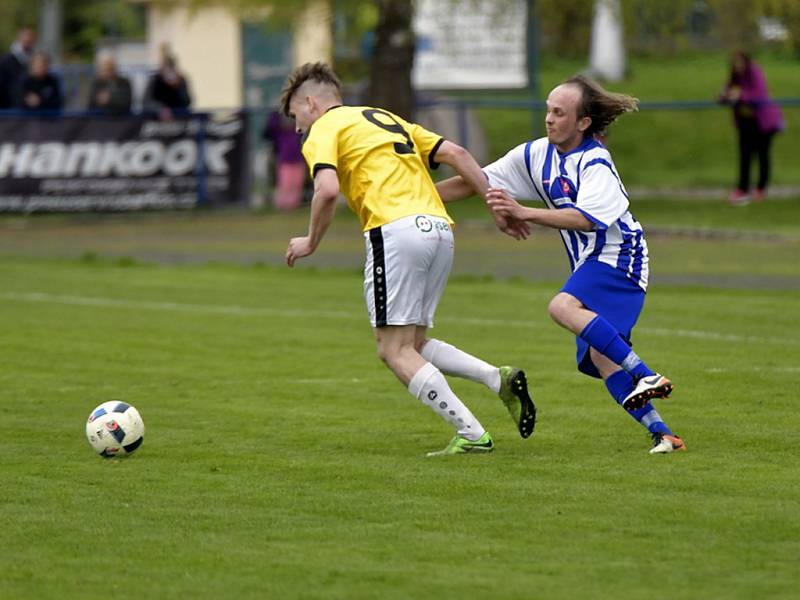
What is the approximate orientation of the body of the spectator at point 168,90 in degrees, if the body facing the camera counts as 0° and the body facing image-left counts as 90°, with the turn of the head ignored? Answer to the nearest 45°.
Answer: approximately 0°

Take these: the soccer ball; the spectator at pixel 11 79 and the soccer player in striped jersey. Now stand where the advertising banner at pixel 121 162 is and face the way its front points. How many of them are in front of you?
2

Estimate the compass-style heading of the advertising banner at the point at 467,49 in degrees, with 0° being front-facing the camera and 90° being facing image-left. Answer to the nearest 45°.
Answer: approximately 0°

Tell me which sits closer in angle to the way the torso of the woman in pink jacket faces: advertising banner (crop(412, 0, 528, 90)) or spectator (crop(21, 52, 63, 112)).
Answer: the spectator

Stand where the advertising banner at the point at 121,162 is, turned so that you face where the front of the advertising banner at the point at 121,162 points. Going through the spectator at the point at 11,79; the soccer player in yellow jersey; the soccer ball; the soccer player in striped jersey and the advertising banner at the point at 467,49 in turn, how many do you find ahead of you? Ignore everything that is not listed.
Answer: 3

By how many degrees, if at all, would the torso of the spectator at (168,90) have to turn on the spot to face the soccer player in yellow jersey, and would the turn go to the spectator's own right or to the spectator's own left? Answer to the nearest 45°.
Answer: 0° — they already face them

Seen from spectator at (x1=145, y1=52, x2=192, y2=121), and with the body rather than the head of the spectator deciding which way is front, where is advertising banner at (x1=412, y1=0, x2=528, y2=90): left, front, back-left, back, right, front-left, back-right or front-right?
back-left

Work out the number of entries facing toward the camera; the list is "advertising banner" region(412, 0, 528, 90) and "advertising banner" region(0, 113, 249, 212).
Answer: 2

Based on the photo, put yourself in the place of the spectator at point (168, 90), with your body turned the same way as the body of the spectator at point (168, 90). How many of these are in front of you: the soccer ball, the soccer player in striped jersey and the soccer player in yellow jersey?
3

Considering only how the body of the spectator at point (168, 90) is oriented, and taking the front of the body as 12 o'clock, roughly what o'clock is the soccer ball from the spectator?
The soccer ball is roughly at 12 o'clock from the spectator.

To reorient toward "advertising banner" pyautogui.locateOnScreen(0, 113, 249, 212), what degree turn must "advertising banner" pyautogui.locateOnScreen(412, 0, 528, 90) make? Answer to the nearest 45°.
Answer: approximately 45° to its right
